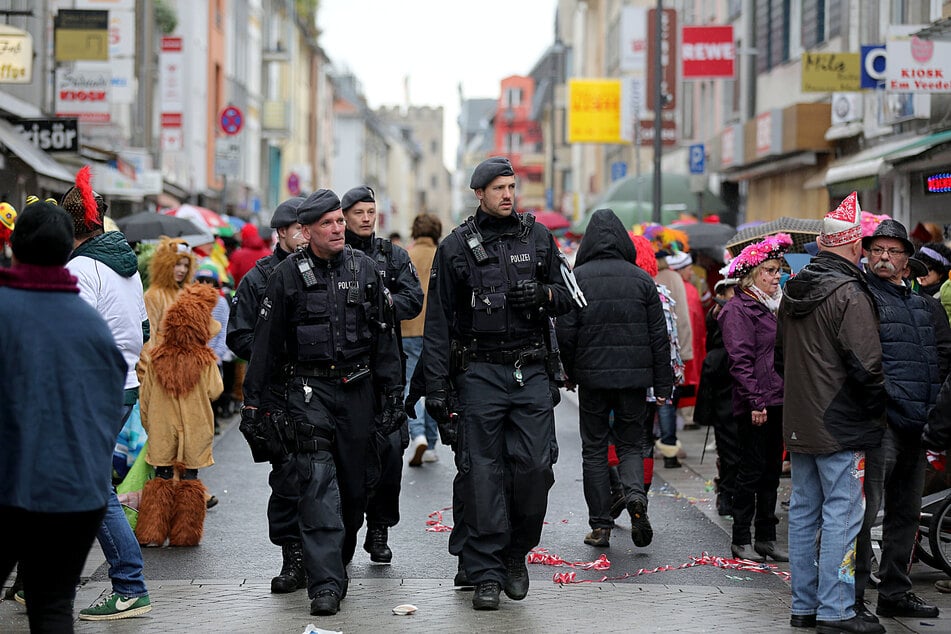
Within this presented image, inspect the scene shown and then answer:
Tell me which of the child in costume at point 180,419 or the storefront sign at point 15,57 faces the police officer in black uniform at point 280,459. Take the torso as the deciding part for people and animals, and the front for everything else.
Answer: the storefront sign

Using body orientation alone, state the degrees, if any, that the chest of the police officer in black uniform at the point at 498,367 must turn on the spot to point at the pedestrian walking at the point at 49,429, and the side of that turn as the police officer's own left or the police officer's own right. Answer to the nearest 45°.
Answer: approximately 45° to the police officer's own right

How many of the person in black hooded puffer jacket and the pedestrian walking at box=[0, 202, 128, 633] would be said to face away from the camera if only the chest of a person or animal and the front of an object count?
2

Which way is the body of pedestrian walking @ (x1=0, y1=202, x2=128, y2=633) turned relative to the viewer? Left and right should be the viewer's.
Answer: facing away from the viewer

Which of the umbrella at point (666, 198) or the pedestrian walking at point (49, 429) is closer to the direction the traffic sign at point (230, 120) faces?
the pedestrian walking

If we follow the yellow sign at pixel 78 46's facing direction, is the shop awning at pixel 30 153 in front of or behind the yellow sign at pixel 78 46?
in front

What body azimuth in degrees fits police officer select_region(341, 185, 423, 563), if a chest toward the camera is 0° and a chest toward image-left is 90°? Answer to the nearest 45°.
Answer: approximately 0°
